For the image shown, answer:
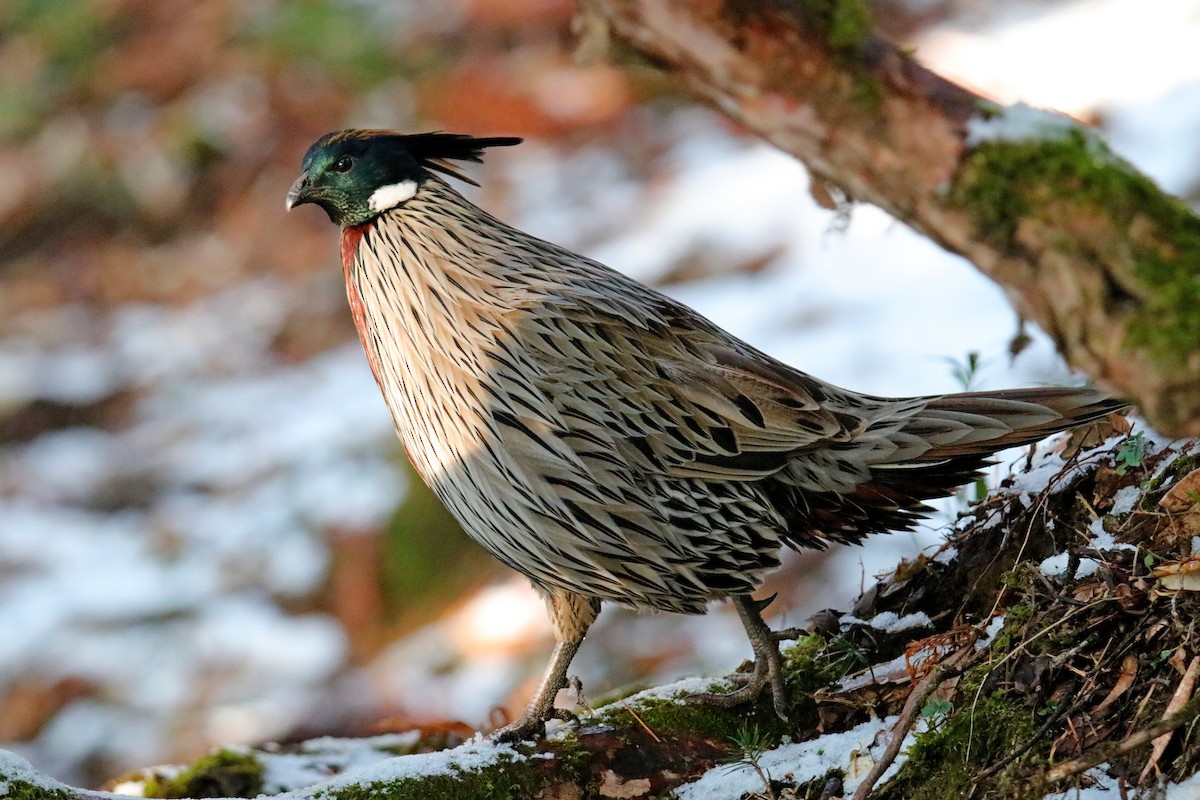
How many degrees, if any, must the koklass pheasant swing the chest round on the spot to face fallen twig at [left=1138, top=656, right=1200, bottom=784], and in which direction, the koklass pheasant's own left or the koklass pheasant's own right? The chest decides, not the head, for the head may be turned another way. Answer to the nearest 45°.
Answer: approximately 135° to the koklass pheasant's own left

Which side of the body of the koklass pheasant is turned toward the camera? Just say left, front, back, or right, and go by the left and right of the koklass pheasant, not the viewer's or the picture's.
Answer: left
